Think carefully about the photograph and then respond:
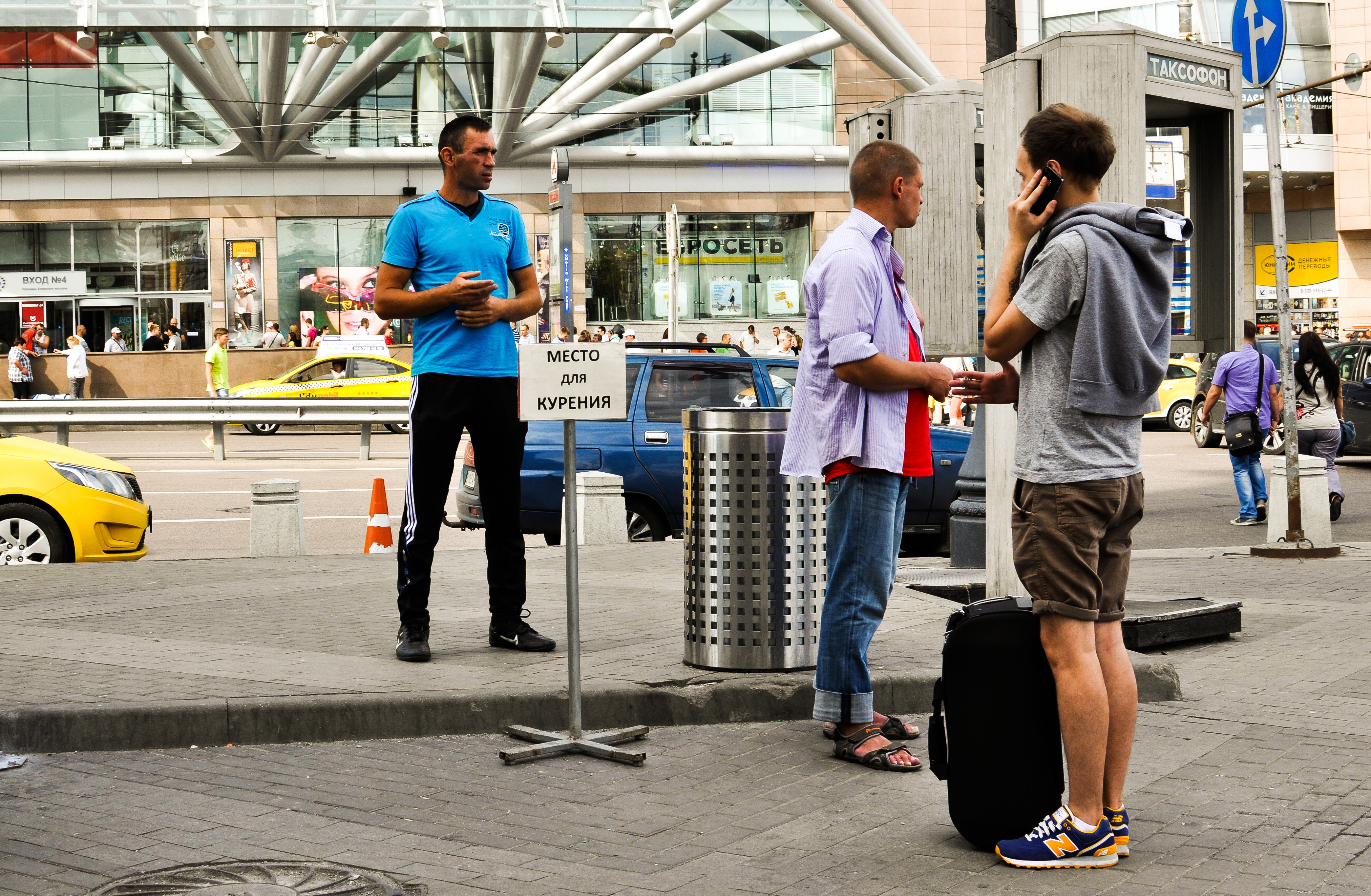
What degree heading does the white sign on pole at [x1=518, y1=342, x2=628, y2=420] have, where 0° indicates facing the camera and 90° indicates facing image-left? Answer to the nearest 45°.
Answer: approximately 0°

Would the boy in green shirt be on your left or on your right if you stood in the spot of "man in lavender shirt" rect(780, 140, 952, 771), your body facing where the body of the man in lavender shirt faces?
on your left

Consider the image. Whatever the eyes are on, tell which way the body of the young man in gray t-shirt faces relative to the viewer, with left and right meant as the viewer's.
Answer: facing to the left of the viewer

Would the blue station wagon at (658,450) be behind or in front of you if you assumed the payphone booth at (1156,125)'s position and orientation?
behind

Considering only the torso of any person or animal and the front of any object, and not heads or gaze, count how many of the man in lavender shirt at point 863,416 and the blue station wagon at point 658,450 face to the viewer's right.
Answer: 2

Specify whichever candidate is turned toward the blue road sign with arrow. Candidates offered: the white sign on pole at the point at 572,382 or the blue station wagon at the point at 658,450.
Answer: the blue station wagon

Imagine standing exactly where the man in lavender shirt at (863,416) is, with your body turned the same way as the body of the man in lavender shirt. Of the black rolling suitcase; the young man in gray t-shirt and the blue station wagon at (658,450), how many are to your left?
1

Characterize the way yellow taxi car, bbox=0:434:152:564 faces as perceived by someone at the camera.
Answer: facing to the right of the viewer

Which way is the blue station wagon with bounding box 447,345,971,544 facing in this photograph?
to the viewer's right

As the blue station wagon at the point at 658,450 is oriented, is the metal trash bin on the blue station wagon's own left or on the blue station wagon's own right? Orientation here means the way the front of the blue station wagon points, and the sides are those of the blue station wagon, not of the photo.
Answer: on the blue station wagon's own right

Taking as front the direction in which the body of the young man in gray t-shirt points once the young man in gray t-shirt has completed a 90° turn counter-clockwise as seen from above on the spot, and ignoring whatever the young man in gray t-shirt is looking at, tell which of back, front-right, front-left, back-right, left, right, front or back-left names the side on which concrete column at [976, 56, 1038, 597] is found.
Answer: back

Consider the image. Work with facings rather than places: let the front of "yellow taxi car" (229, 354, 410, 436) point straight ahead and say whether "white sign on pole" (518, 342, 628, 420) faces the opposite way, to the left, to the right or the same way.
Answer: to the left

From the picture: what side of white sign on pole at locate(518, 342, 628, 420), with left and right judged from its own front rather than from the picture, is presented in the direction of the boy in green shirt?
back

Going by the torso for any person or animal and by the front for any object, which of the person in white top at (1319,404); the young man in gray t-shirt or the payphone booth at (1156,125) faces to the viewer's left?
the young man in gray t-shirt

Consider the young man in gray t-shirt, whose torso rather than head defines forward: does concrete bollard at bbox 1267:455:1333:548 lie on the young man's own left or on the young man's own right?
on the young man's own right

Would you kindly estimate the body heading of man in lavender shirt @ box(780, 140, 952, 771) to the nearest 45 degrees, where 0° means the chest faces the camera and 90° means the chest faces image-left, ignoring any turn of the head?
approximately 270°

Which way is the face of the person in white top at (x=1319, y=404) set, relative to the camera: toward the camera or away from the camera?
away from the camera
